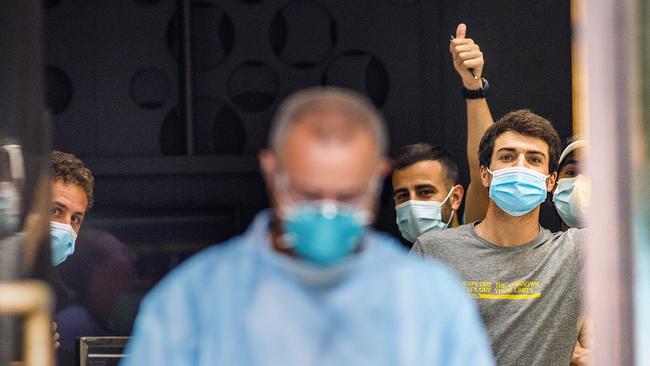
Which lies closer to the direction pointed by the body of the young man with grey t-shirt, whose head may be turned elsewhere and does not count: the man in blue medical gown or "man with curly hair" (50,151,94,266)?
the man in blue medical gown

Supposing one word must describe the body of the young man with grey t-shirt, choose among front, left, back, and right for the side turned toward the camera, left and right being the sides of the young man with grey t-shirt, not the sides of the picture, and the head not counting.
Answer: front

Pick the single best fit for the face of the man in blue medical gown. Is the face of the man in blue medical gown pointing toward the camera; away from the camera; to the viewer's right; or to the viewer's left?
toward the camera

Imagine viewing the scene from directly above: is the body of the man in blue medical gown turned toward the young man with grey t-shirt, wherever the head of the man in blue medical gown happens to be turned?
no

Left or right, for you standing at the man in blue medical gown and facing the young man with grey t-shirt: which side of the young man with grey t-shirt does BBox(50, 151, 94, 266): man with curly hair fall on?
left

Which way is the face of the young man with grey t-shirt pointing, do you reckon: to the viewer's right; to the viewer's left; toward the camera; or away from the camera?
toward the camera

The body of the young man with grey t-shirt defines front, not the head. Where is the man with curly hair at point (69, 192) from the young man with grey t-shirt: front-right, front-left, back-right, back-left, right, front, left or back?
right

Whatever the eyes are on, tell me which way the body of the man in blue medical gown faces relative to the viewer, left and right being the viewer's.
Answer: facing the viewer

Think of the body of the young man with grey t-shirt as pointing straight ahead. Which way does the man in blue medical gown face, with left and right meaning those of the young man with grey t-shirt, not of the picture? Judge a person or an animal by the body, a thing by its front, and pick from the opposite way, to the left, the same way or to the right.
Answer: the same way

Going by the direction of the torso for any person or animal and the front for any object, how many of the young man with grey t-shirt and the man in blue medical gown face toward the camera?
2

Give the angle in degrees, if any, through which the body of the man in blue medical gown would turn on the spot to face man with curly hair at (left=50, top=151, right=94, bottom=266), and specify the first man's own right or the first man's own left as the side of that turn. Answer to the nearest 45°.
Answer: approximately 180°

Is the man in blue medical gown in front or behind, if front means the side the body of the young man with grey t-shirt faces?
in front
